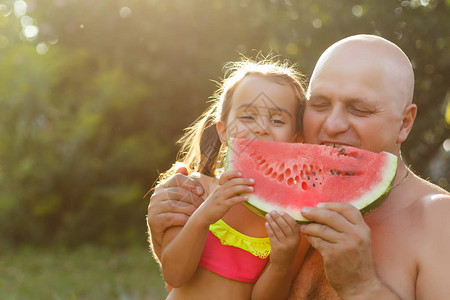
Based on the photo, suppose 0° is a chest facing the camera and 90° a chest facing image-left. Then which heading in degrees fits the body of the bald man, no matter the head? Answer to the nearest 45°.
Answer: approximately 45°

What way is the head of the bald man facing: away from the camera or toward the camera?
toward the camera
